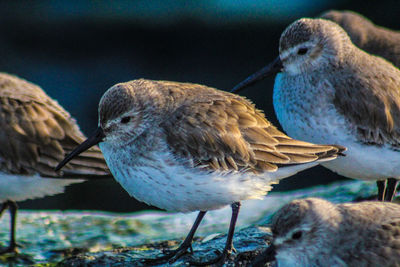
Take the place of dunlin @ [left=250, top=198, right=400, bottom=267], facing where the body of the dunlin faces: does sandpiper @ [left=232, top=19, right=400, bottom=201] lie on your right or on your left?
on your right

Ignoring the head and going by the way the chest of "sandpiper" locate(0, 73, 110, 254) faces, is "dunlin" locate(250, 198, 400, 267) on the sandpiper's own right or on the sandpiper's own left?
on the sandpiper's own left

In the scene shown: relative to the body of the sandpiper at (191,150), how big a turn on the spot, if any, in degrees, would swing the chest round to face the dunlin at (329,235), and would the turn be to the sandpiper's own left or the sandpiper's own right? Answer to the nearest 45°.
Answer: approximately 135° to the sandpiper's own left

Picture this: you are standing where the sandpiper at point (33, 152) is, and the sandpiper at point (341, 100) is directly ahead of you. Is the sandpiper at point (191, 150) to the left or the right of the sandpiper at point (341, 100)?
right

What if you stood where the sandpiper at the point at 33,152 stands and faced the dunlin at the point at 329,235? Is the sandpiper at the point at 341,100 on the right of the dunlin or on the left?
left

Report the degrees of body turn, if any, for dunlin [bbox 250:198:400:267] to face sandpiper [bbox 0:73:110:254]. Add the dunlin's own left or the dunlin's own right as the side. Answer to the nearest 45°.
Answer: approximately 45° to the dunlin's own right

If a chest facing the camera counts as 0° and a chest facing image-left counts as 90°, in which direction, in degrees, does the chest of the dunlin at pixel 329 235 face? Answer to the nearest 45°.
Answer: approximately 90°

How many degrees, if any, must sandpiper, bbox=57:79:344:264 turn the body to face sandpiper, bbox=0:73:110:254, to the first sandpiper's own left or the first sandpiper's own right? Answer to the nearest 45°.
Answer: approximately 45° to the first sandpiper's own right

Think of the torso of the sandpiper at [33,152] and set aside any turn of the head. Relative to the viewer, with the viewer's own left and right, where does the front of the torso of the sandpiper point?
facing to the left of the viewer

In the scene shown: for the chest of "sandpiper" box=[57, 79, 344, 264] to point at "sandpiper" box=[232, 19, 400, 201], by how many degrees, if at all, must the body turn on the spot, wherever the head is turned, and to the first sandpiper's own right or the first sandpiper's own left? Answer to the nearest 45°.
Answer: approximately 135° to the first sandpiper's own right

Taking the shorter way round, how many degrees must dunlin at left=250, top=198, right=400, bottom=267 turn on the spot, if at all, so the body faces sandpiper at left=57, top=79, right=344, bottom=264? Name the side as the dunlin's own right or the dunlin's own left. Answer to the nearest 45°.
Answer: approximately 45° to the dunlin's own right

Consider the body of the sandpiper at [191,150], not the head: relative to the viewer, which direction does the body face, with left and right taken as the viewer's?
facing to the left of the viewer
